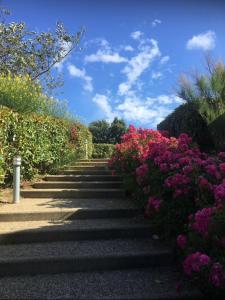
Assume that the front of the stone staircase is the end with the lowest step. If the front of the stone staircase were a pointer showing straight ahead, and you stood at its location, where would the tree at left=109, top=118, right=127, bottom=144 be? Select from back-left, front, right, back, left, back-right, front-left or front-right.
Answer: back

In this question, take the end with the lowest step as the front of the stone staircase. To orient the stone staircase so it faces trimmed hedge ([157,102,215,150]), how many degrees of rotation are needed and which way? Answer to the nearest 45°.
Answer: approximately 135° to its left

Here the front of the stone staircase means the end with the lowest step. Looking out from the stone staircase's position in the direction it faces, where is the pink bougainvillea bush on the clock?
The pink bougainvillea bush is roughly at 9 o'clock from the stone staircase.

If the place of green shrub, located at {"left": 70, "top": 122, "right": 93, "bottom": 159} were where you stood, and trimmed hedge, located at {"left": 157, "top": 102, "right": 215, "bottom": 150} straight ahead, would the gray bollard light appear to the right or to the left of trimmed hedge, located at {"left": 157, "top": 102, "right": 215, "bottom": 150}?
right

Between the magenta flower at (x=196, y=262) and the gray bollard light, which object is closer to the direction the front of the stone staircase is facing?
the magenta flower

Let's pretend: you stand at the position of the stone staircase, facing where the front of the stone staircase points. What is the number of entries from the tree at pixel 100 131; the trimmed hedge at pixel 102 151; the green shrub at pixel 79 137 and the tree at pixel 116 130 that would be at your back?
4

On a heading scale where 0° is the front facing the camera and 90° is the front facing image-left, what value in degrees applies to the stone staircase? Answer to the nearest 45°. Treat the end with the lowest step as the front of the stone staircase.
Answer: approximately 0°

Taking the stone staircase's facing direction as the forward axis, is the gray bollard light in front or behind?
behind

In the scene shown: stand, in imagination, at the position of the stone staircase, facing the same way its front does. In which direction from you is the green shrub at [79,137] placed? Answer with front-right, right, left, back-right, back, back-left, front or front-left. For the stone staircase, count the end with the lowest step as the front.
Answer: back

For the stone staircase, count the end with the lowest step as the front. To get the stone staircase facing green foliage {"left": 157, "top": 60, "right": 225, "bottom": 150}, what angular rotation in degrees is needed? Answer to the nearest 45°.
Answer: approximately 135° to its left

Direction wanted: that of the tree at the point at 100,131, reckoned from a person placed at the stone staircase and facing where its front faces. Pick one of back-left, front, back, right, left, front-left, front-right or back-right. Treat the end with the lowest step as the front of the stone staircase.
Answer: back

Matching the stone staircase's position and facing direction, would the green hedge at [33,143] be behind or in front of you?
behind

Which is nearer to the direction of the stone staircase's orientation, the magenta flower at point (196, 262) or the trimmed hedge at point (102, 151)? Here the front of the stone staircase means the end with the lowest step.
the magenta flower
